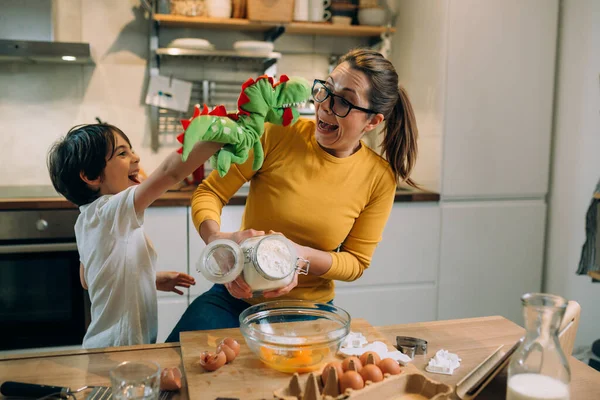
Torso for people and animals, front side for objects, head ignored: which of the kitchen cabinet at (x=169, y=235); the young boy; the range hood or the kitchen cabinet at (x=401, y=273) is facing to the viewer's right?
the young boy

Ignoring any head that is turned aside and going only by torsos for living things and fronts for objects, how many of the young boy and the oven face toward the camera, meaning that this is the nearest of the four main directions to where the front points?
1

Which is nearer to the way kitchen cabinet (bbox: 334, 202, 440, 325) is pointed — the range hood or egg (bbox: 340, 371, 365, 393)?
the egg

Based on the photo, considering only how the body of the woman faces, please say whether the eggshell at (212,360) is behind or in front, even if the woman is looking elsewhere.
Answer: in front

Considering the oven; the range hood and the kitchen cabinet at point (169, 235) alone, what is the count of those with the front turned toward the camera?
3

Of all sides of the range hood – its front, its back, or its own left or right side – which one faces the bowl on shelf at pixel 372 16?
left

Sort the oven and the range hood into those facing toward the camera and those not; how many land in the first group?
2

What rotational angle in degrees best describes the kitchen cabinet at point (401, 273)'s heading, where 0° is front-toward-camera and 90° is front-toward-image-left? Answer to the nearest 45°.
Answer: approximately 0°

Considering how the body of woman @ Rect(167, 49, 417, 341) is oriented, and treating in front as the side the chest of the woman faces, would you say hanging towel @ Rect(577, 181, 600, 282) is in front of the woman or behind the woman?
behind

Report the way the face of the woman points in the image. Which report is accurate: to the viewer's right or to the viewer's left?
to the viewer's left

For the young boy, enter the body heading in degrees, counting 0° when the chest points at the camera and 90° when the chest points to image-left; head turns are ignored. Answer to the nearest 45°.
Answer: approximately 270°

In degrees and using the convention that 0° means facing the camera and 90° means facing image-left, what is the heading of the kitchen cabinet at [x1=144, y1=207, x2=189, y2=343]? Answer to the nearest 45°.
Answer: approximately 0°
